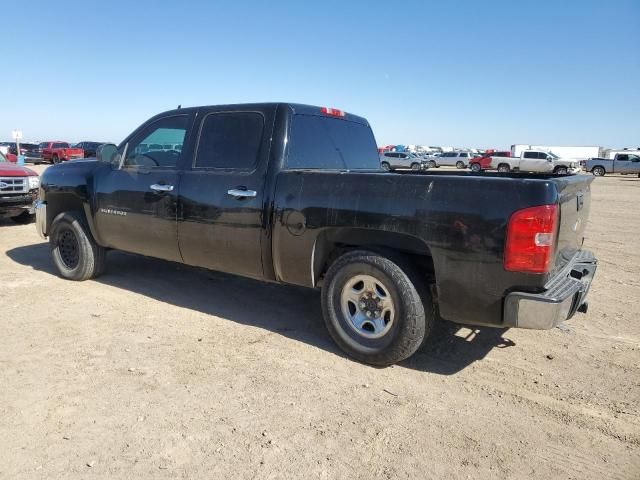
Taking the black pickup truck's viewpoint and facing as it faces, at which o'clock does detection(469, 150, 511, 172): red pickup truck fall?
The red pickup truck is roughly at 2 o'clock from the black pickup truck.

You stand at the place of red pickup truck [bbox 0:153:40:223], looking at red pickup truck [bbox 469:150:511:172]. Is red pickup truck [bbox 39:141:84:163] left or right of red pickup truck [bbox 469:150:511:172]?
left

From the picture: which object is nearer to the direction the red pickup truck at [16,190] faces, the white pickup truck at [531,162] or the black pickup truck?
the black pickup truck

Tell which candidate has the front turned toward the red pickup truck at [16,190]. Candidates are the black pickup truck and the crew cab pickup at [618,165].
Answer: the black pickup truck

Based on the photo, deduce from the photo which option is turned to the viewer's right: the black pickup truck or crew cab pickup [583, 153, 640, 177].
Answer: the crew cab pickup

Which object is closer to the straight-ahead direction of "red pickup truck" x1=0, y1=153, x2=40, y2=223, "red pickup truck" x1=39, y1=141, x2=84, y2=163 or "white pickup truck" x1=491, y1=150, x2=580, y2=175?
the white pickup truck

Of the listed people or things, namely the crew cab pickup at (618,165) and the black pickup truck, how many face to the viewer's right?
1

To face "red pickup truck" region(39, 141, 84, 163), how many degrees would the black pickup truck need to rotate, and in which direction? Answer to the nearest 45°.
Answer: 0° — it already faces it

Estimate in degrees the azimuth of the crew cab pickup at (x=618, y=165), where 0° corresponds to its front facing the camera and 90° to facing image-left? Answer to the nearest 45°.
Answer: approximately 270°

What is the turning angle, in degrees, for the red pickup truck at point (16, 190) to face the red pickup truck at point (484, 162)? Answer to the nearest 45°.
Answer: approximately 90° to its left

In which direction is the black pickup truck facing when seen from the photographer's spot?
facing away from the viewer and to the left of the viewer

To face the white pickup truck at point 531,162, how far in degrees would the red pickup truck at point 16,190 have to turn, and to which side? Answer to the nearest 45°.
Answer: approximately 90° to its left
